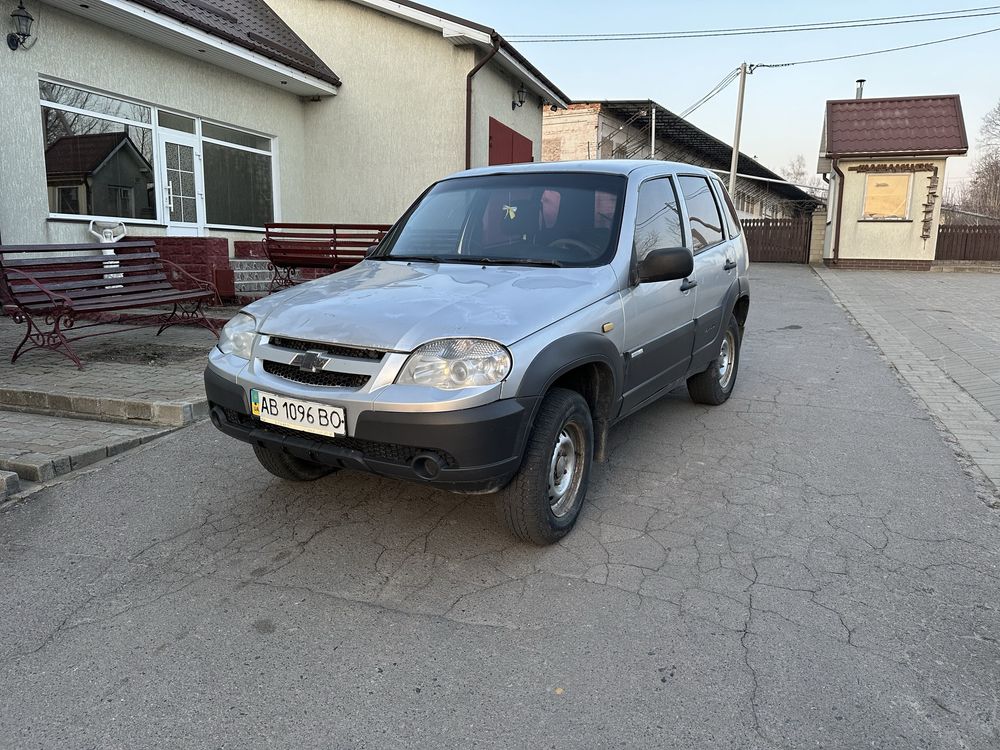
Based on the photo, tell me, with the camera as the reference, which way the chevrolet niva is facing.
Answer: facing the viewer and to the left of the viewer

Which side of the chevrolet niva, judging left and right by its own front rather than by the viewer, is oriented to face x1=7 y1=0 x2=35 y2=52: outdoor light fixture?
right

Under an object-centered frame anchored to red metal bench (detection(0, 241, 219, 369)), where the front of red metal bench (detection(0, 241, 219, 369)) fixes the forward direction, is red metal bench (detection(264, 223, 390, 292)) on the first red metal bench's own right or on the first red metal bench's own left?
on the first red metal bench's own left

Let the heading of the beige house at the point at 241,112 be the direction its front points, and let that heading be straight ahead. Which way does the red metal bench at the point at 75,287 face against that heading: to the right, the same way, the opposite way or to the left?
the same way

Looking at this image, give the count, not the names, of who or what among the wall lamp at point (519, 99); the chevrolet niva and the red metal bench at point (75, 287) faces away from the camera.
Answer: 0

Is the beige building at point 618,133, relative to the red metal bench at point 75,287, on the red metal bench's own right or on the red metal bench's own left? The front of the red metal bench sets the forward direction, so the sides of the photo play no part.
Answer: on the red metal bench's own left

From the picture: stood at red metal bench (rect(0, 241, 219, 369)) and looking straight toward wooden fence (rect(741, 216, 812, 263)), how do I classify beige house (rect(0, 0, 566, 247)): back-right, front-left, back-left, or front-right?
front-left

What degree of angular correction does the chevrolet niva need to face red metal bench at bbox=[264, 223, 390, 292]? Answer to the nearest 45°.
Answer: approximately 135° to its right

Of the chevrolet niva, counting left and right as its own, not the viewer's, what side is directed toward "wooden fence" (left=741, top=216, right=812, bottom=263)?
back

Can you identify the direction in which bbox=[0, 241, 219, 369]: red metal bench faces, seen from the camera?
facing the viewer and to the right of the viewer

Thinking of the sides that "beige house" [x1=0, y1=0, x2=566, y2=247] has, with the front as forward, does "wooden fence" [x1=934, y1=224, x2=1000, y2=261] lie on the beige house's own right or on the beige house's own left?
on the beige house's own left

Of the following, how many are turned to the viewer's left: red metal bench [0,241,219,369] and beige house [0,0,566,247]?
0

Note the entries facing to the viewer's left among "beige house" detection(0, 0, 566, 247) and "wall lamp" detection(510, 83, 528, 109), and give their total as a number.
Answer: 0

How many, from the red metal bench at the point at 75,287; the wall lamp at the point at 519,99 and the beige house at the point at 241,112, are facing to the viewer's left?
0

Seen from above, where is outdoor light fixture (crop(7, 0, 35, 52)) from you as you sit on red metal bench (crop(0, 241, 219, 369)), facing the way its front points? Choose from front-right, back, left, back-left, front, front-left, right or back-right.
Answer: back-left
